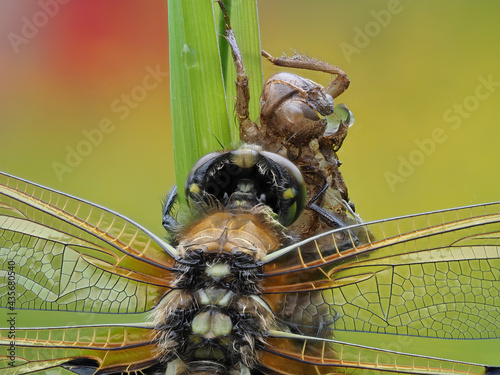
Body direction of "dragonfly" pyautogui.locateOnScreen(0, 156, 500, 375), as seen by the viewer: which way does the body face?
away from the camera
